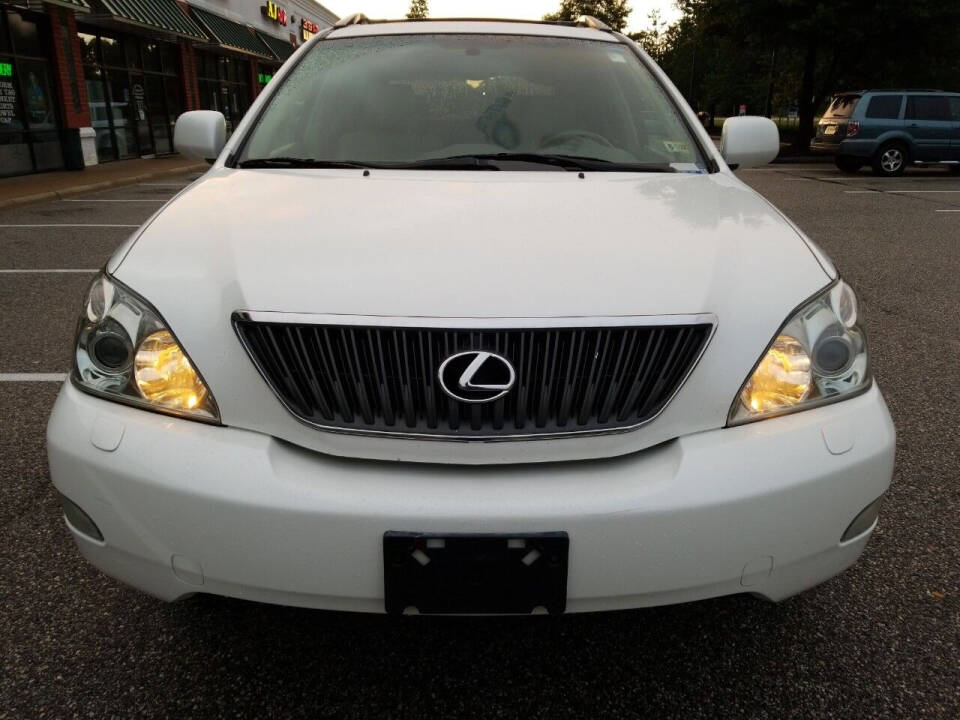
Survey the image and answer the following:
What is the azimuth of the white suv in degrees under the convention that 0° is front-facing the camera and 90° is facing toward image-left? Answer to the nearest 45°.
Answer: approximately 0°

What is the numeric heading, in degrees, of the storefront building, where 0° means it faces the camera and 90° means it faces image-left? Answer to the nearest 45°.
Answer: approximately 315°

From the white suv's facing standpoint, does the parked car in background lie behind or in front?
behind

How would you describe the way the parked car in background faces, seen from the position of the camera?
facing away from the viewer and to the right of the viewer

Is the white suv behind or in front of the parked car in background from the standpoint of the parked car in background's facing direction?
behind

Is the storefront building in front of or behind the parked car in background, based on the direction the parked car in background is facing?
behind

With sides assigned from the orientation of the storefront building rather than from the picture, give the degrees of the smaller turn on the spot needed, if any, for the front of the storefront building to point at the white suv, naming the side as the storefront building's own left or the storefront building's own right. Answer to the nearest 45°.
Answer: approximately 45° to the storefront building's own right

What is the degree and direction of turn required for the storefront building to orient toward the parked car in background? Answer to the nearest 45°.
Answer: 0° — it already faces it

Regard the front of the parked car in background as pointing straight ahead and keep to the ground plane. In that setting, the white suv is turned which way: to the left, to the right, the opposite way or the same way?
to the right
